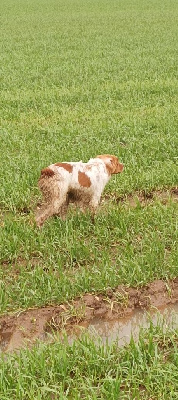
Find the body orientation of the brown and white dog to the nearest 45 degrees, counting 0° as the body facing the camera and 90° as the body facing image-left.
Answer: approximately 225°
